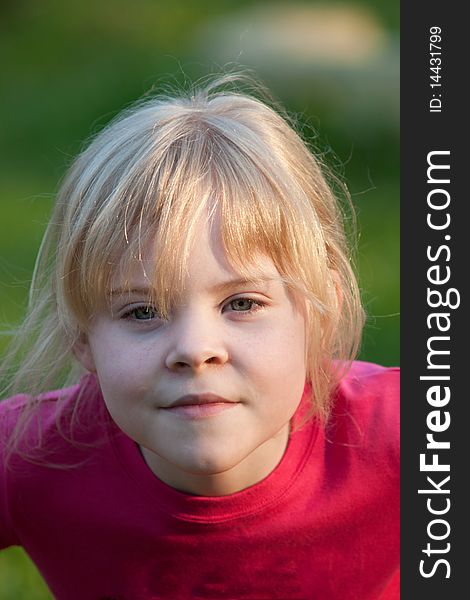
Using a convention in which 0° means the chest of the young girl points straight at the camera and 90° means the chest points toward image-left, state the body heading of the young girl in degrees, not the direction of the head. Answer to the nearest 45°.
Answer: approximately 0°
